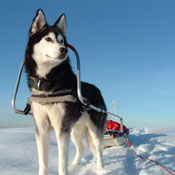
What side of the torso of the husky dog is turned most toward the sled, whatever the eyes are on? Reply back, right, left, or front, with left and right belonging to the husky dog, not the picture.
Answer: back

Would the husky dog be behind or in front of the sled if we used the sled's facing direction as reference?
in front

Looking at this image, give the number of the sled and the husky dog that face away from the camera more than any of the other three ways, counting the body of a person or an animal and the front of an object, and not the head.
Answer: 0

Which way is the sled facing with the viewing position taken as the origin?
facing the viewer and to the left of the viewer

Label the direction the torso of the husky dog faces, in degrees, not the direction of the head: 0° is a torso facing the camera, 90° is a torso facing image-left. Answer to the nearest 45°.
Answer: approximately 45°

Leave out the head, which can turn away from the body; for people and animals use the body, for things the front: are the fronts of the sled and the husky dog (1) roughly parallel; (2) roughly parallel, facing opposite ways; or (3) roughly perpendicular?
roughly parallel
